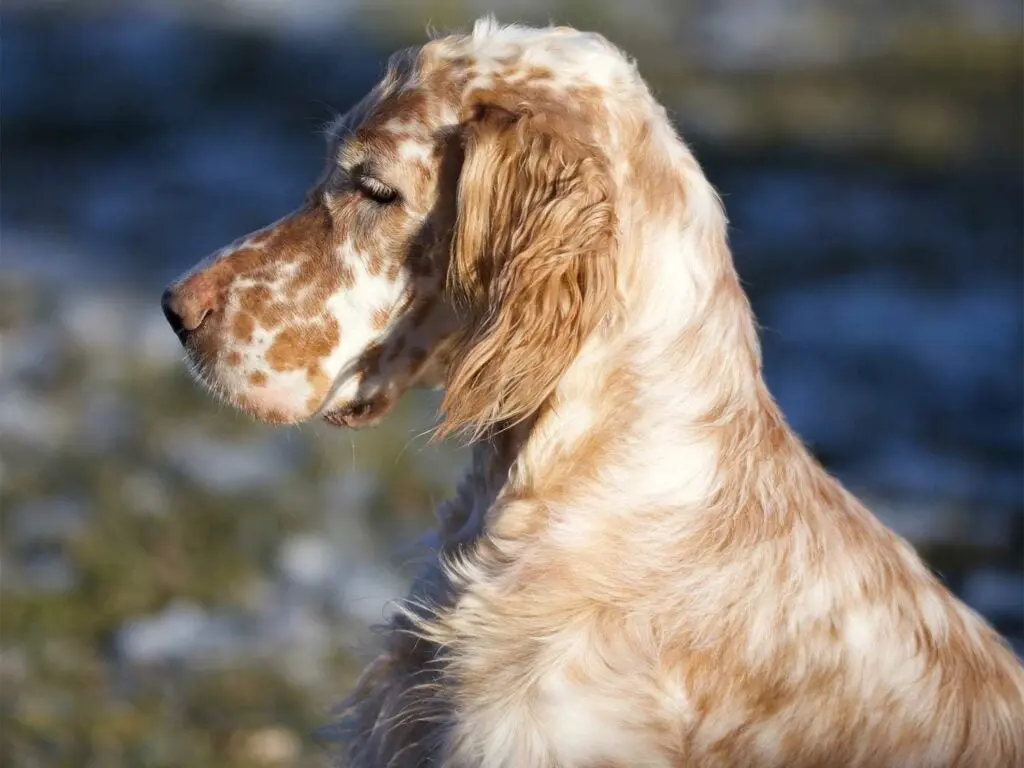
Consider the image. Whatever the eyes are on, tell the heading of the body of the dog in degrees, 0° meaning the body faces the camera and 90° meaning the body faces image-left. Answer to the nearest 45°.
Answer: approximately 90°
